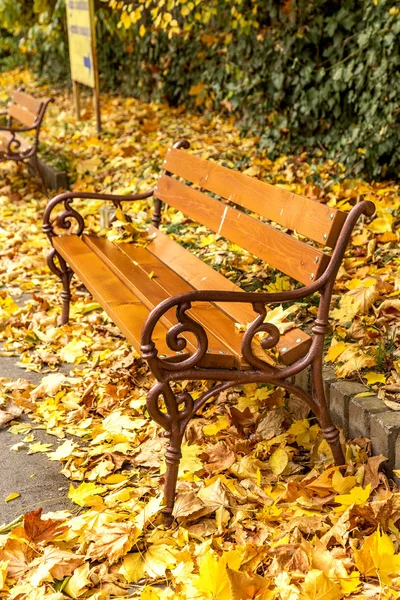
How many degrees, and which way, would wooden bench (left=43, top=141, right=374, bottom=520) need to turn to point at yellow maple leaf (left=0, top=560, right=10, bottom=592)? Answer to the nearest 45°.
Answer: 0° — it already faces it

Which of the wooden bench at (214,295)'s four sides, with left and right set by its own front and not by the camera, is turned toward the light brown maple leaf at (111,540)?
left

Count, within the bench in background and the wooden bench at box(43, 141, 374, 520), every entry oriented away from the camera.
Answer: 0

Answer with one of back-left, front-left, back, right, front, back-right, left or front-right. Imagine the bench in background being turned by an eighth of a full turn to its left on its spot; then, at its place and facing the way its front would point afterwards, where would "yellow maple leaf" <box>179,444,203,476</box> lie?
front

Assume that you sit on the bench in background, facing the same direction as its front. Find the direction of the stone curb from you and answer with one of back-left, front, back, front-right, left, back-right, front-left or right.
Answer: front-left

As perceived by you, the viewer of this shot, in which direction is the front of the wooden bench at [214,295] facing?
facing the viewer and to the left of the viewer

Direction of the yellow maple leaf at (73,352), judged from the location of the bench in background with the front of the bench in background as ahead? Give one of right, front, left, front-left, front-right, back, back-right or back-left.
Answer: front-left

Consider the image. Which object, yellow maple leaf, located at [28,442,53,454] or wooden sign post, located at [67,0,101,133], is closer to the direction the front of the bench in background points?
the yellow maple leaf

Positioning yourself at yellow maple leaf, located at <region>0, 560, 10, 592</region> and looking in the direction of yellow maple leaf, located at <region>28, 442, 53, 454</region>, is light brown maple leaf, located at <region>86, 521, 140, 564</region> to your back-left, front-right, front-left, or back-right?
front-right

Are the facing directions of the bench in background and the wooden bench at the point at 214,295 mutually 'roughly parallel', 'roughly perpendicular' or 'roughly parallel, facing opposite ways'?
roughly parallel

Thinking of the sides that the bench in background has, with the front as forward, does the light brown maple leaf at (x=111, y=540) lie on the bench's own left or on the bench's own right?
on the bench's own left

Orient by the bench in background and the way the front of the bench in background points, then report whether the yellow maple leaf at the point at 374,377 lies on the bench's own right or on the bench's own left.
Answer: on the bench's own left
